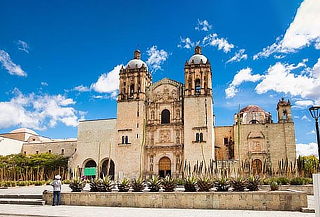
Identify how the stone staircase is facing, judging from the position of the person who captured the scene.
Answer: facing the viewer

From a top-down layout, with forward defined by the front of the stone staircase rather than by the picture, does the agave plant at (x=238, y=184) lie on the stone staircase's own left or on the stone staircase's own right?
on the stone staircase's own left

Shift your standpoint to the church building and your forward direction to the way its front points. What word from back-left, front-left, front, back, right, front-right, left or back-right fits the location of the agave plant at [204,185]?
front

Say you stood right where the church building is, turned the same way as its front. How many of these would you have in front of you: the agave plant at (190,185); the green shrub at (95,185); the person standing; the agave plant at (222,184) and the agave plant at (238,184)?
5

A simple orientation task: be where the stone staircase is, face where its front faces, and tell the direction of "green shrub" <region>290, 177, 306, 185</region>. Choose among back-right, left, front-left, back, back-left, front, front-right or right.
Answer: left

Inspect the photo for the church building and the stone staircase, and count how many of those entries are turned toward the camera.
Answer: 2

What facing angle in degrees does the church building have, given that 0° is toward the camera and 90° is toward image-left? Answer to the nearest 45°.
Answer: approximately 0°

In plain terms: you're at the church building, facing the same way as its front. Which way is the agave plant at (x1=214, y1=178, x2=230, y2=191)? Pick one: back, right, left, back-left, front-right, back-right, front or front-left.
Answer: front

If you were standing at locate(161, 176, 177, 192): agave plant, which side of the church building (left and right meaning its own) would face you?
front

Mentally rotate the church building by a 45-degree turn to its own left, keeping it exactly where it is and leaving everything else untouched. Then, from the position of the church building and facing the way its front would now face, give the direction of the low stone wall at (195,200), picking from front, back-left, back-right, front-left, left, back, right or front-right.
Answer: front-right

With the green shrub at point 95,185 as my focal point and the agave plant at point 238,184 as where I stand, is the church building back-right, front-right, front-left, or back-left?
front-right

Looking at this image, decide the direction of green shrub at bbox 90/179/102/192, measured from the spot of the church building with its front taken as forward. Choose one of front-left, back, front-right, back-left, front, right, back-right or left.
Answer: front

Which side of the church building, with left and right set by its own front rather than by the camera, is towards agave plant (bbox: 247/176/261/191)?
front
